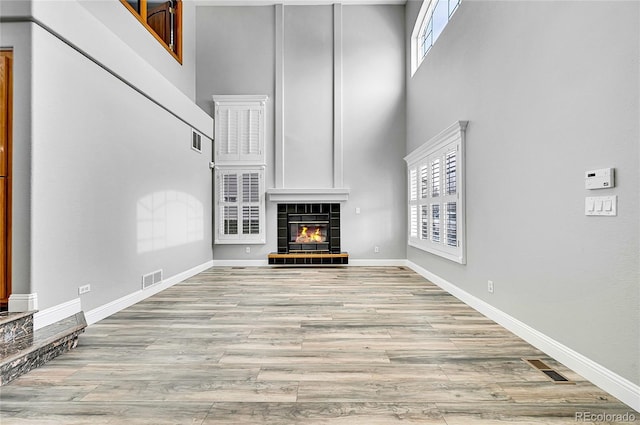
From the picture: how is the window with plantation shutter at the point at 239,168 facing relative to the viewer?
toward the camera

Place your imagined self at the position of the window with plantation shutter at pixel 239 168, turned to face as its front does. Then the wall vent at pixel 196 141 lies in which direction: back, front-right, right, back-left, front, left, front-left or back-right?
front-right

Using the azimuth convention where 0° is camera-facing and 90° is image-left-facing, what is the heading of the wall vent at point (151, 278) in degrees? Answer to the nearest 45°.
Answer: approximately 315°

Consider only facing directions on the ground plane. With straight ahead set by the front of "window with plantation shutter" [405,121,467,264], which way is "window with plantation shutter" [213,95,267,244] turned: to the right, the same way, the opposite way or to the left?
to the left

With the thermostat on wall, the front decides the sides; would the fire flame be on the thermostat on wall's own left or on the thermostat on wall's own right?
on the thermostat on wall's own right

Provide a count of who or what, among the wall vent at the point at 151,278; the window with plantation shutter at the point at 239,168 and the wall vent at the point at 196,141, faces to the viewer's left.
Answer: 0

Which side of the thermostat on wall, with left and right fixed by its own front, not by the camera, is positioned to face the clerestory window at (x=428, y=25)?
right

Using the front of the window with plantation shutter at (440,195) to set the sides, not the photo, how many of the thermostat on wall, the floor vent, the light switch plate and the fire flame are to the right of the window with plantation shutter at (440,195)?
1

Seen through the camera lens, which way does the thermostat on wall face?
facing the viewer and to the left of the viewer

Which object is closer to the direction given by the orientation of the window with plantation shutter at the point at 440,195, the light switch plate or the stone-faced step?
the stone-faced step

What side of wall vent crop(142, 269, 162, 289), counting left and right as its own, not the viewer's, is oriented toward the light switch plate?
front

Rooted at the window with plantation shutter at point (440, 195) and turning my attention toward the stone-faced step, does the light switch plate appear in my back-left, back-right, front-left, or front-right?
front-left

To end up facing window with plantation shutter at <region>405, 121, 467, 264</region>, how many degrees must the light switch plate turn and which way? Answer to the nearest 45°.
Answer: approximately 90° to its right

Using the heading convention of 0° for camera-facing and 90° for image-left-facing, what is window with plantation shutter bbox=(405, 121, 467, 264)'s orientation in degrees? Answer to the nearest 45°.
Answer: approximately 45°

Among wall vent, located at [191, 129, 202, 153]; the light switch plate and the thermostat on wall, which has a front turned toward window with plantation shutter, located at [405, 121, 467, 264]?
the wall vent

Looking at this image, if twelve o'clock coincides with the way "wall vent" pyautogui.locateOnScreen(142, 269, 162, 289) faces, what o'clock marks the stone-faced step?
The stone-faced step is roughly at 2 o'clock from the wall vent.
